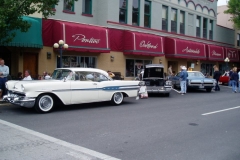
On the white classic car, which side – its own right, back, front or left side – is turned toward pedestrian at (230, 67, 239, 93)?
back

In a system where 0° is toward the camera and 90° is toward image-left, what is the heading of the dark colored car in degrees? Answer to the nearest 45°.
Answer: approximately 315°

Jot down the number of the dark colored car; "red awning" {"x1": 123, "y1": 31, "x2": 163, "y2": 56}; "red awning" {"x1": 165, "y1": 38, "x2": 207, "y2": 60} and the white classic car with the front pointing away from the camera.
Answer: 0

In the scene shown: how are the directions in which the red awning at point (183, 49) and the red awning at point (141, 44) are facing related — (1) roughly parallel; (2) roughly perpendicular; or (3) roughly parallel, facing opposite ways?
roughly parallel

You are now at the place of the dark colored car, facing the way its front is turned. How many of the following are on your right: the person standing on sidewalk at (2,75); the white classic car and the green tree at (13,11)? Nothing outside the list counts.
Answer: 3

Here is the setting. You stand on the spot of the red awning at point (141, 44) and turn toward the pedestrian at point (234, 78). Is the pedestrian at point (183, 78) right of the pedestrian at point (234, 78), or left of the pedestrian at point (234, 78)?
right

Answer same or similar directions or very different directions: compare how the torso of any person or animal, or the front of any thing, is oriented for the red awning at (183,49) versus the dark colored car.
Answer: same or similar directions

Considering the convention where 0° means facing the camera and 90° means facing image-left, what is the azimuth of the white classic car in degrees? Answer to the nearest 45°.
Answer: approximately 45°

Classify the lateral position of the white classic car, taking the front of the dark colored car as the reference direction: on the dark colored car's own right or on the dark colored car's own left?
on the dark colored car's own right

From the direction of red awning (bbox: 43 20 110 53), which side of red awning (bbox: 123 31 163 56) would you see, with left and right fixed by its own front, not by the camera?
right

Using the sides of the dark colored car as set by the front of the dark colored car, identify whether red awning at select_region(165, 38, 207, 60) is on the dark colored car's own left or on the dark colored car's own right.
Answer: on the dark colored car's own left

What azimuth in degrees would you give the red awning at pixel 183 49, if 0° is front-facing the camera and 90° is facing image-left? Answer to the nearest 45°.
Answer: approximately 315°
